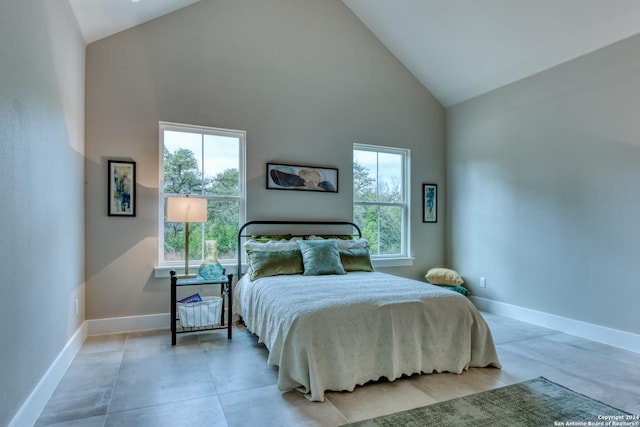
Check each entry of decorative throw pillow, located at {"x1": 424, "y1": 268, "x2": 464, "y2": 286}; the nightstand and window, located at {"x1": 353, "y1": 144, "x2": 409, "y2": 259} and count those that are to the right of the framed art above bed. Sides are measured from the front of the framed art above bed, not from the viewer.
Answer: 1

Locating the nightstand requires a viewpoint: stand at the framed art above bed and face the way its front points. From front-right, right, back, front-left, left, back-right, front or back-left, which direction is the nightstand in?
right

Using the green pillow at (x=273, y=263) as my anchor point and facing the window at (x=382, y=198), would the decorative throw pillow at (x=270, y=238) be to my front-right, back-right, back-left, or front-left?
front-left

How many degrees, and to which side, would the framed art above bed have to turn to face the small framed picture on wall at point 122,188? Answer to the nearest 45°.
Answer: approximately 135° to its right

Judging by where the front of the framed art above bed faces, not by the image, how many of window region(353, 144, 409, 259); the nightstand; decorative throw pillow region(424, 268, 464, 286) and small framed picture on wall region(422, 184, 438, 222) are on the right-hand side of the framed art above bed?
1

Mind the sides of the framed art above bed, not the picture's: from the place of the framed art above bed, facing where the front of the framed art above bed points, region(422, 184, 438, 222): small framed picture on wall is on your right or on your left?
on your left

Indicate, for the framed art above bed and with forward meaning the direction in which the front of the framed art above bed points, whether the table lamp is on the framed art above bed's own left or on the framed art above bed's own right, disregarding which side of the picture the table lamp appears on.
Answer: on the framed art above bed's own right

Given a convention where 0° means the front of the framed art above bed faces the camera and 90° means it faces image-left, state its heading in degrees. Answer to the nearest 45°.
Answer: approximately 315°

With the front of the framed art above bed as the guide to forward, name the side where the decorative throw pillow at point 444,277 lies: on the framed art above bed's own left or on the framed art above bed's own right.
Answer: on the framed art above bed's own left

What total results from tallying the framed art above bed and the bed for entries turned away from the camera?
0

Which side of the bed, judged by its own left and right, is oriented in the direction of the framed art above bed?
back
